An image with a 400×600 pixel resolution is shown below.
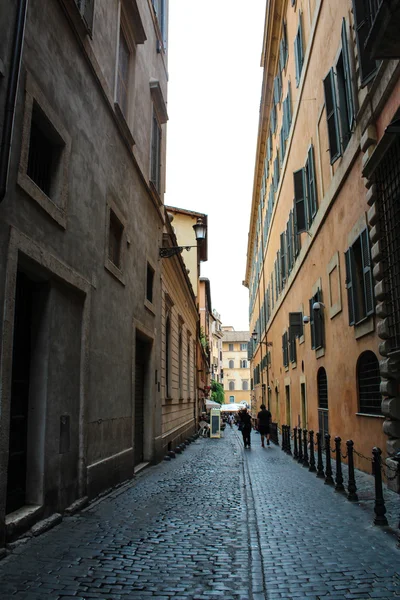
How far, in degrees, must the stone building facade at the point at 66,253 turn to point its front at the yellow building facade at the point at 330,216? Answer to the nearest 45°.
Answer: approximately 45° to its left

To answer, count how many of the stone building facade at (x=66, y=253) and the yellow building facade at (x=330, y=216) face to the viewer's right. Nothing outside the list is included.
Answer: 1

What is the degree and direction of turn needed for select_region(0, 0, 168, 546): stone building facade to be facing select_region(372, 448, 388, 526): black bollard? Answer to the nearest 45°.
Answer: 0° — it already faces it

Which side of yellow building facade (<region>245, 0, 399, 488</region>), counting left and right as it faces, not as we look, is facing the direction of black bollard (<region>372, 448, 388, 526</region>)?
left

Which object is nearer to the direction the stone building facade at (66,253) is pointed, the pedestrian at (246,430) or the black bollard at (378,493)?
the black bollard

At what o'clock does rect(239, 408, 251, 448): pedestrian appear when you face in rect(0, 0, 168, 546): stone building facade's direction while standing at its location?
The pedestrian is roughly at 10 o'clock from the stone building facade.

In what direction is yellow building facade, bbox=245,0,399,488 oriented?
to the viewer's left

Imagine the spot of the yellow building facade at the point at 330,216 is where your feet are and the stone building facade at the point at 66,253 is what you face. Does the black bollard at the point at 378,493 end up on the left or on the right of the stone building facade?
left

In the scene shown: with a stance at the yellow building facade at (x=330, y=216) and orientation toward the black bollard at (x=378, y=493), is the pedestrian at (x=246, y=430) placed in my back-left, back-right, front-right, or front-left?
back-right

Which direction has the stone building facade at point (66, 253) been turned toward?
to the viewer's right

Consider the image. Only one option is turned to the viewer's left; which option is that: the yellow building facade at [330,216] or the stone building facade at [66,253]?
the yellow building facade
